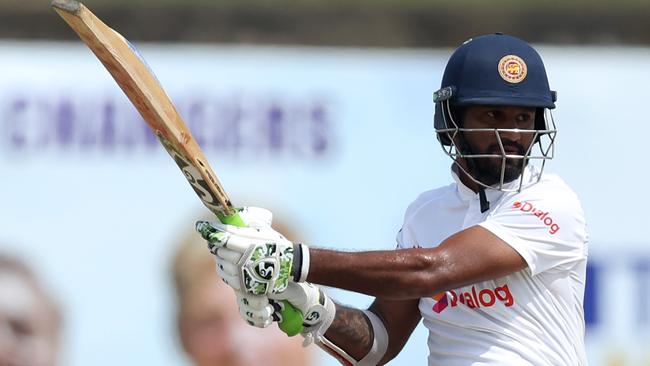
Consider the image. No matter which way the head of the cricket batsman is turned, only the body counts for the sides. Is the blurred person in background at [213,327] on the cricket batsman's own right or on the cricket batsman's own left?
on the cricket batsman's own right

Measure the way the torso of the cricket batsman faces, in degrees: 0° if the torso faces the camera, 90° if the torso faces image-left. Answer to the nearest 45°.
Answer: approximately 45°
